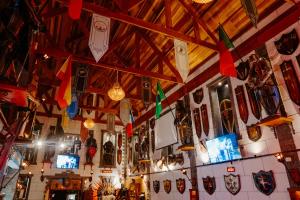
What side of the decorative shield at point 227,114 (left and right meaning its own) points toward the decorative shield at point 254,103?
left

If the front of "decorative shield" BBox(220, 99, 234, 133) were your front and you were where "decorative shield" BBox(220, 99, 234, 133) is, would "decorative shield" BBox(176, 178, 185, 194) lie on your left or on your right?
on your right

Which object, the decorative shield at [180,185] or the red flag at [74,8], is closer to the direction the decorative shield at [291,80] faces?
the red flag

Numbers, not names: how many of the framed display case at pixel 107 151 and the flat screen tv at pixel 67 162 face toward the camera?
2

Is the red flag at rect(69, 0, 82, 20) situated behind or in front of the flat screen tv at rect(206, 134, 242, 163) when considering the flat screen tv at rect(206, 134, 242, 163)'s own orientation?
in front

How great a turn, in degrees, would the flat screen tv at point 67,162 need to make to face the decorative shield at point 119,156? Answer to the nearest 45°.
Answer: approximately 90° to its left

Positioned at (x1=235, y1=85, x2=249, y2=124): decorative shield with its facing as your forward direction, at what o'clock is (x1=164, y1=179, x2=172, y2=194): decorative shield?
(x1=164, y1=179, x2=172, y2=194): decorative shield is roughly at 3 o'clock from (x1=235, y1=85, x2=249, y2=124): decorative shield.

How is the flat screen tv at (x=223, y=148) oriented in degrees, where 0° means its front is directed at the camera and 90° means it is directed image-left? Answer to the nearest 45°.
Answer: approximately 45°

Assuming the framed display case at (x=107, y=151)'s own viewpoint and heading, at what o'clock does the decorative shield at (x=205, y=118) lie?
The decorative shield is roughly at 11 o'clock from the framed display case.

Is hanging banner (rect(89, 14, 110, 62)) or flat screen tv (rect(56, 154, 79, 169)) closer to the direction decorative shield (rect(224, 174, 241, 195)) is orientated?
the hanging banner

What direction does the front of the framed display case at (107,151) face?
toward the camera

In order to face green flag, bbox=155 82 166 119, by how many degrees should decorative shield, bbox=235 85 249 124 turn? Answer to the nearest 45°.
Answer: approximately 45° to its right

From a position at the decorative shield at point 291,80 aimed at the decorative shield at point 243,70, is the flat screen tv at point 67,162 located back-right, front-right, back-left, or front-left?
front-left

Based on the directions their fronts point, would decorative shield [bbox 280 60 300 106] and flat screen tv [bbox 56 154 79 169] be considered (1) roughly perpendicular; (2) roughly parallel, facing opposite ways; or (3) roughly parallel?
roughly perpendicular

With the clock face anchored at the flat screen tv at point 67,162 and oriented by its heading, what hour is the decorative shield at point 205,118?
The decorative shield is roughly at 11 o'clock from the flat screen tv.

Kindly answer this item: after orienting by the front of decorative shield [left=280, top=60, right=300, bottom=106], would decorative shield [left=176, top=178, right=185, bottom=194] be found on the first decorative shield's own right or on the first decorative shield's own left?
on the first decorative shield's own right
